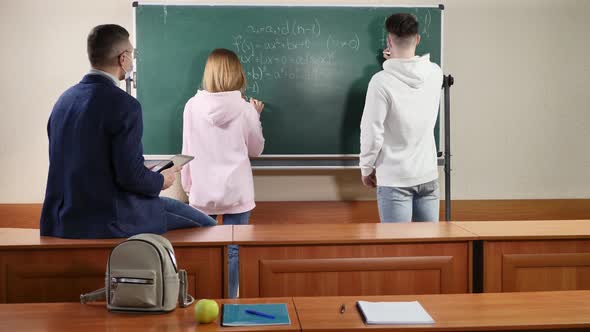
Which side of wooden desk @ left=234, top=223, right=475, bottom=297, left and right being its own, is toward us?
front

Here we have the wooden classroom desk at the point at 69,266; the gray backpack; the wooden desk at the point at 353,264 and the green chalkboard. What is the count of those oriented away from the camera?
0

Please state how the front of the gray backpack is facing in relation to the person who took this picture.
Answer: facing the viewer and to the left of the viewer

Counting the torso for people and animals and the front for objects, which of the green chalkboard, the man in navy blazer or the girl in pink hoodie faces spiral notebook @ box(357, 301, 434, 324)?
the green chalkboard

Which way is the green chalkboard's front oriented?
toward the camera

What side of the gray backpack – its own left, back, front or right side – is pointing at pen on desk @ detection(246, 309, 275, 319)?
left

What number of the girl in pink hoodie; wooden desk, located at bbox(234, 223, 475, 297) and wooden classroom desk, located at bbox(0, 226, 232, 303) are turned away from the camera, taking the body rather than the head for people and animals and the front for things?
1

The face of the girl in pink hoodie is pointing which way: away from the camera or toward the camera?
away from the camera

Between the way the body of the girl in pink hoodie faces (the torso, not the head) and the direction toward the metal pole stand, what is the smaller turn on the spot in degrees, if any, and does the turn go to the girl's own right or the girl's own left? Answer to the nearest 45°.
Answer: approximately 90° to the girl's own right

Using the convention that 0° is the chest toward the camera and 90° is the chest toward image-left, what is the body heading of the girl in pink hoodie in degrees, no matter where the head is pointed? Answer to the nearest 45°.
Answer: approximately 180°

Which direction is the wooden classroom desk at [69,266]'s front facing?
toward the camera

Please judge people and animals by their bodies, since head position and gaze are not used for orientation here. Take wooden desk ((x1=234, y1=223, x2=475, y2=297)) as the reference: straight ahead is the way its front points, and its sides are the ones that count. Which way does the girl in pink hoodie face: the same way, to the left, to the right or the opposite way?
the opposite way

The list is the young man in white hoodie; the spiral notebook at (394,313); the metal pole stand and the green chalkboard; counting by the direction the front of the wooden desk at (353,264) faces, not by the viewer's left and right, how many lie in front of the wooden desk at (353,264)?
1

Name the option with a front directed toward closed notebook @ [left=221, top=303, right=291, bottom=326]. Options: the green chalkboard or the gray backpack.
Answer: the green chalkboard

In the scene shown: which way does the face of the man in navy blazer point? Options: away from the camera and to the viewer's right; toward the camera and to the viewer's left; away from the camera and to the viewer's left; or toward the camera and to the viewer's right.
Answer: away from the camera and to the viewer's right

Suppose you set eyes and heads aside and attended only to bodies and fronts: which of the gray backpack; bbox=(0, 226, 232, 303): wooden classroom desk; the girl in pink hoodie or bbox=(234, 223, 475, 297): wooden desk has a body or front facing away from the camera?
the girl in pink hoodie

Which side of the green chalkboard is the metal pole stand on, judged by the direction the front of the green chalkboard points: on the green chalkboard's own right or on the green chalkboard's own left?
on the green chalkboard's own left

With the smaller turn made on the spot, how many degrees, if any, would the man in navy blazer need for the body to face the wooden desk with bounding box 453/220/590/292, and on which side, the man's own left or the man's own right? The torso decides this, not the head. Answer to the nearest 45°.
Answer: approximately 45° to the man's own right

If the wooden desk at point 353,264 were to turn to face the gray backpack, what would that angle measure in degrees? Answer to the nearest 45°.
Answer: approximately 45° to its right

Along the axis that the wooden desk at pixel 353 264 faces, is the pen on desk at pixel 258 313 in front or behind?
in front
